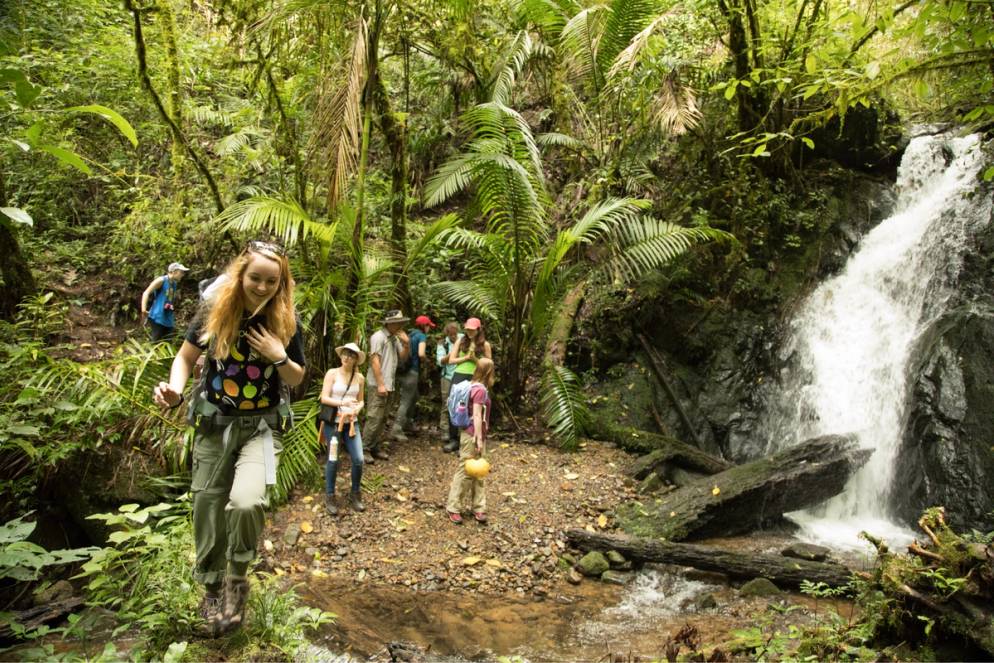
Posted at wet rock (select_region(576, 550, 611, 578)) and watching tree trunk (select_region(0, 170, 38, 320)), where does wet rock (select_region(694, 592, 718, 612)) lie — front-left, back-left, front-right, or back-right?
back-left

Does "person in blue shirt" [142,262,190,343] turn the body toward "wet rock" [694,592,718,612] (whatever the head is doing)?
yes

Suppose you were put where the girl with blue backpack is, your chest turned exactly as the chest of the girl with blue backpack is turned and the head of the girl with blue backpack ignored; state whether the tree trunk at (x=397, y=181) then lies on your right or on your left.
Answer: on your left

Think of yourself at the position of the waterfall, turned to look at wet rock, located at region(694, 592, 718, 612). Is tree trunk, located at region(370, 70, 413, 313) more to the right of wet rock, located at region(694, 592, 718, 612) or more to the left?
right

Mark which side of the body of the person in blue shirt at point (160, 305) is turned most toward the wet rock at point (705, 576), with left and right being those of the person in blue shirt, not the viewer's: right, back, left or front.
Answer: front

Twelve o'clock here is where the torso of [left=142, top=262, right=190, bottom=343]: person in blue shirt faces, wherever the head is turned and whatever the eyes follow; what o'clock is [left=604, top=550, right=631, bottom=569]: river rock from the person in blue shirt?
The river rock is roughly at 12 o'clock from the person in blue shirt.

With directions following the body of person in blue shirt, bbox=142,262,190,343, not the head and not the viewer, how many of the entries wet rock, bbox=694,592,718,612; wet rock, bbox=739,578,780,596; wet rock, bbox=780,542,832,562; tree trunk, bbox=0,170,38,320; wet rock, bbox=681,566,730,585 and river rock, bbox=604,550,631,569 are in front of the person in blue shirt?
5
